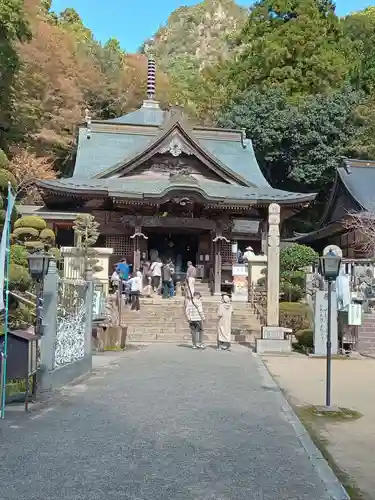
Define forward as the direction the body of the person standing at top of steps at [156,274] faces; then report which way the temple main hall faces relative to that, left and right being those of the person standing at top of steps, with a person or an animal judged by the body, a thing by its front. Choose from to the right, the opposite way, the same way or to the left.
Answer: the opposite way

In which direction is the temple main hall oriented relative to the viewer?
toward the camera

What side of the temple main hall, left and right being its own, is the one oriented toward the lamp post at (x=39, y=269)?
front

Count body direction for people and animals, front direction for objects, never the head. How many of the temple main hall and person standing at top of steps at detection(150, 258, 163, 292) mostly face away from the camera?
1

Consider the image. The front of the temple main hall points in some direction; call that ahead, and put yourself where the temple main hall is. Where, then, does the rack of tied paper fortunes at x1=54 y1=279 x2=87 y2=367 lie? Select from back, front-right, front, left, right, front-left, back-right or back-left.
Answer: front

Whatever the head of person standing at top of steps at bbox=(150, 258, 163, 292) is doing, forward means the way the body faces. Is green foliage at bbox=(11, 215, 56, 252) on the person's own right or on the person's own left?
on the person's own left

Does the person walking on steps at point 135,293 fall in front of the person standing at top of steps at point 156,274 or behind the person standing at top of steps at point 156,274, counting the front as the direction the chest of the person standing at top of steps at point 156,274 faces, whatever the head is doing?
behind

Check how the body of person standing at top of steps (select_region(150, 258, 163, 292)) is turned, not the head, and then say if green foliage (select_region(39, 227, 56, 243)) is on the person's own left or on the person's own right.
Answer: on the person's own left

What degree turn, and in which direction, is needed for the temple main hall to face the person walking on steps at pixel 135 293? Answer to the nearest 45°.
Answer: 0° — it already faces them

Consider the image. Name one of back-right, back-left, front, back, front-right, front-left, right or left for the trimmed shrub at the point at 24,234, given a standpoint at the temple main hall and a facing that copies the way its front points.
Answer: front-right

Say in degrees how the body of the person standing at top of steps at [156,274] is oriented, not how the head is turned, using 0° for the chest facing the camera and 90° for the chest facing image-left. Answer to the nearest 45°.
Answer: approximately 180°

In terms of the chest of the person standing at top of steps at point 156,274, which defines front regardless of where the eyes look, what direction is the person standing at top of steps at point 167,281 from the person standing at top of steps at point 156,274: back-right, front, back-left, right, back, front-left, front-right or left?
back-right

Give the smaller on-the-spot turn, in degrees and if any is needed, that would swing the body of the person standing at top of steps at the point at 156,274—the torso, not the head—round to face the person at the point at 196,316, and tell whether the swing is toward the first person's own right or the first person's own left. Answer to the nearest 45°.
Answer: approximately 180°
